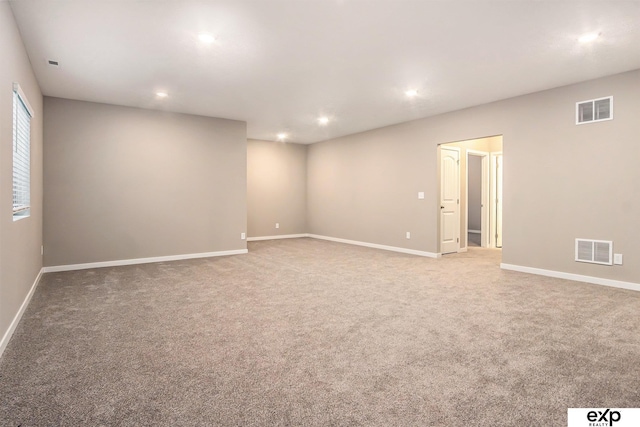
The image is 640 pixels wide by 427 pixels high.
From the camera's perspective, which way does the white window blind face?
to the viewer's right

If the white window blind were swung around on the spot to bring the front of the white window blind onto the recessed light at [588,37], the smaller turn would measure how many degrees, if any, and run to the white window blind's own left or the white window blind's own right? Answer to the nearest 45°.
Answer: approximately 45° to the white window blind's own right

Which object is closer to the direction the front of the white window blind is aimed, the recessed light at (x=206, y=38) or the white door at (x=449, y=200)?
the white door

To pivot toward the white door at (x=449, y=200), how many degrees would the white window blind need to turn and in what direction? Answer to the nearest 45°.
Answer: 0° — it already faces it

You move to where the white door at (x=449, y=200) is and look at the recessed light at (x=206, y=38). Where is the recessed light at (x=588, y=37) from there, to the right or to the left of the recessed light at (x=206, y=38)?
left
